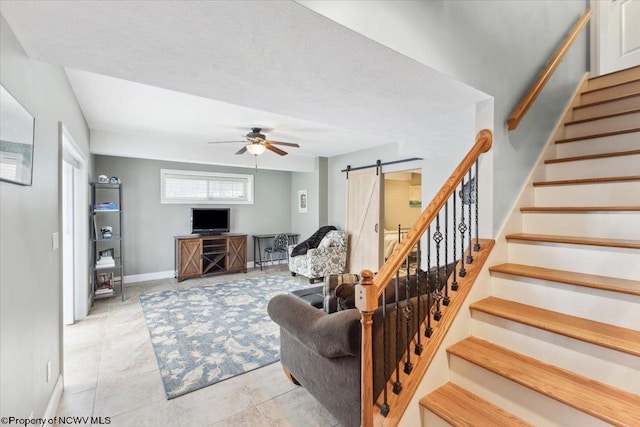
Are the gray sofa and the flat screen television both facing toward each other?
yes

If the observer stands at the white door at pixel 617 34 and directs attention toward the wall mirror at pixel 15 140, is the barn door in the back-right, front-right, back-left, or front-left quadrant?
front-right

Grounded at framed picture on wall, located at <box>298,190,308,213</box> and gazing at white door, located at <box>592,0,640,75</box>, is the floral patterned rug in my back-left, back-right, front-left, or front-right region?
front-right

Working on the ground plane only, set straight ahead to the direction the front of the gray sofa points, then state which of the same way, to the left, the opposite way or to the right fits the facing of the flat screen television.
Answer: the opposite way

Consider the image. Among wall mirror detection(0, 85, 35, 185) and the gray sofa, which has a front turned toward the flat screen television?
the gray sofa

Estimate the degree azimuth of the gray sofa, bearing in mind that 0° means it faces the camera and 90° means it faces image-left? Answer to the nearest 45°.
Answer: approximately 135°

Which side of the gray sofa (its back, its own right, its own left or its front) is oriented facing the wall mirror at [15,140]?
left

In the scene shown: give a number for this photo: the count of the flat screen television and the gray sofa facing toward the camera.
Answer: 1

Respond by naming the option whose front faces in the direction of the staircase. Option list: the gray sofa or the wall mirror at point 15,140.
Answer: the wall mirror

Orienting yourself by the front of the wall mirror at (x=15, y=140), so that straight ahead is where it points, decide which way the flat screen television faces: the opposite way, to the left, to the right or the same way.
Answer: to the right

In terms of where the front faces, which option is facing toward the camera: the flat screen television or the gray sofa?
the flat screen television

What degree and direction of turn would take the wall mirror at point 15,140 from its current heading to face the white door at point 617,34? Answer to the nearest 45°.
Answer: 0° — it already faces it

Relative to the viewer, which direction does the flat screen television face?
toward the camera

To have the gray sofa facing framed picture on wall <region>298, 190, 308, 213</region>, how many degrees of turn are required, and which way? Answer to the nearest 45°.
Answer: approximately 45° to its right

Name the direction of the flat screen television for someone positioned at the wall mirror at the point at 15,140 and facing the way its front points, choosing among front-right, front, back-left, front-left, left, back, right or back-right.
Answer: left
